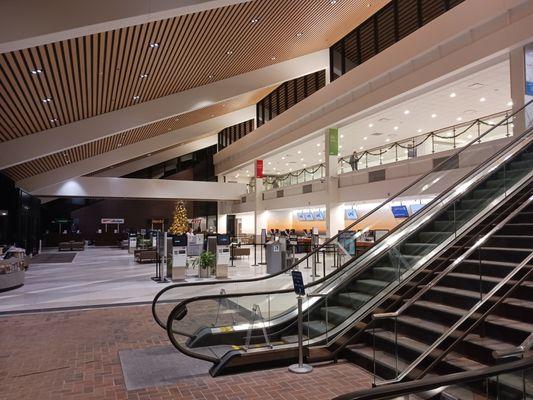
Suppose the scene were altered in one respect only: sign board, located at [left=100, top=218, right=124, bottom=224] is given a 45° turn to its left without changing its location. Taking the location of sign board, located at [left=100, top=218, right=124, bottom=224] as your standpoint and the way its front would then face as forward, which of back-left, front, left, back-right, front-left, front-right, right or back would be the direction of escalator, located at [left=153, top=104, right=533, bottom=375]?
front-right

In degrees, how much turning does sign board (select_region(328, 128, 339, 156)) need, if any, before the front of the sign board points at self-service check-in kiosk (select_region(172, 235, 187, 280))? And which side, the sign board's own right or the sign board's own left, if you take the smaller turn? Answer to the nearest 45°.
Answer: approximately 45° to the sign board's own right

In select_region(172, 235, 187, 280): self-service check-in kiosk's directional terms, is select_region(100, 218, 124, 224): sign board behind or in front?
behind

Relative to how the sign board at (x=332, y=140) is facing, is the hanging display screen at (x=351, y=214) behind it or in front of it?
behind

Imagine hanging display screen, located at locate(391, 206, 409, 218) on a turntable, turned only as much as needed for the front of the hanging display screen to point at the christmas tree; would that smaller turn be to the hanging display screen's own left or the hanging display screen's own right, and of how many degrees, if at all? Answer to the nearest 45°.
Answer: approximately 90° to the hanging display screen's own right

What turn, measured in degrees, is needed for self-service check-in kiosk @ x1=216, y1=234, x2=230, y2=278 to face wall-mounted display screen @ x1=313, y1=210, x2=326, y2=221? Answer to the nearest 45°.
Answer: approximately 135° to its left

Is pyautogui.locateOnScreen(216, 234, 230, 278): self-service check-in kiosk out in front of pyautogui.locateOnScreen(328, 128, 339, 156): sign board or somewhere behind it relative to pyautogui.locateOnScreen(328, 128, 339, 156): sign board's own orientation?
in front

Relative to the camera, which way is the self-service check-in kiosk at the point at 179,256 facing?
toward the camera

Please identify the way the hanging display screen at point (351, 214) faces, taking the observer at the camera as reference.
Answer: facing the viewer and to the left of the viewer

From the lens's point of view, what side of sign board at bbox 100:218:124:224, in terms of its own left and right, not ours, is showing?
front

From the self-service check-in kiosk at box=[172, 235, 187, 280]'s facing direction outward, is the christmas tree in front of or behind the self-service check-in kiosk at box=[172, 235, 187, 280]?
behind

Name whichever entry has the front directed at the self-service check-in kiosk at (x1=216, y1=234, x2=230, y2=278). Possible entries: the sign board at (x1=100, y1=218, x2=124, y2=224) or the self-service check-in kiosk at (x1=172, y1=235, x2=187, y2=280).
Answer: the sign board
